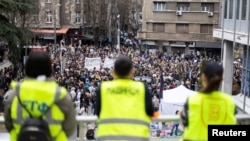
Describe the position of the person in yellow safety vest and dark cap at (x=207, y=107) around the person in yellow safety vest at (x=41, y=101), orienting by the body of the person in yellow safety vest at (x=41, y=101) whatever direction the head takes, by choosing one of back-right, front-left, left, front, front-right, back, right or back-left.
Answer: right

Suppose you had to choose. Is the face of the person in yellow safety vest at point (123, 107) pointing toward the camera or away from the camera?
away from the camera

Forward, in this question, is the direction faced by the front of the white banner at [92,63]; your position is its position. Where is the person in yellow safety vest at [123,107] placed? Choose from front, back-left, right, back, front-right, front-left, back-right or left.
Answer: front

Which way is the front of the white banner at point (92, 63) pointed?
toward the camera

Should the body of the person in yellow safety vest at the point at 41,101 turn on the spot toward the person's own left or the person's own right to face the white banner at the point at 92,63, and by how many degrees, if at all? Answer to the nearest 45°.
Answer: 0° — they already face it

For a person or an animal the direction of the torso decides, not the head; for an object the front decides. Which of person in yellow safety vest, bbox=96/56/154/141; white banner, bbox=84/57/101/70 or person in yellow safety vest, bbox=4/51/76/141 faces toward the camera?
the white banner

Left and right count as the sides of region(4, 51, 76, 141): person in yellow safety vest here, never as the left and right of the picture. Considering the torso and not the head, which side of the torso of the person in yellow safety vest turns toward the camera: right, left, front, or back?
back

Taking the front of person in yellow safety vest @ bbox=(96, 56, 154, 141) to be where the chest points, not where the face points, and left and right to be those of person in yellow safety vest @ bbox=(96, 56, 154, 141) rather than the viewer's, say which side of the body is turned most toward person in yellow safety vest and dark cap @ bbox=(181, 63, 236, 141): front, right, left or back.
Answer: right

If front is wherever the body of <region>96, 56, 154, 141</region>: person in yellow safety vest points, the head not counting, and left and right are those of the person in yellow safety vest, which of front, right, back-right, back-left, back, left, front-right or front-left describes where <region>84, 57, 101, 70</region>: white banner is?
front

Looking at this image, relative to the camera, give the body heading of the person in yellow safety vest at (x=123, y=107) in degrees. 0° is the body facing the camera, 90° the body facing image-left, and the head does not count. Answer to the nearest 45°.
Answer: approximately 180°

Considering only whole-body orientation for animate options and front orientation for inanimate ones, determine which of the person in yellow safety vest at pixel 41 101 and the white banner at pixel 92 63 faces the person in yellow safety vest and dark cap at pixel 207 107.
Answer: the white banner

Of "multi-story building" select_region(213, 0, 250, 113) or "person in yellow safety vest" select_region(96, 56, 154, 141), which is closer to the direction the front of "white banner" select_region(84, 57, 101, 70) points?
the person in yellow safety vest

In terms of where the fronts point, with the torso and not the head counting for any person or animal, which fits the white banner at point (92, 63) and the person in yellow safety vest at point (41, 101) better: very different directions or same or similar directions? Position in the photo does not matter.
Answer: very different directions

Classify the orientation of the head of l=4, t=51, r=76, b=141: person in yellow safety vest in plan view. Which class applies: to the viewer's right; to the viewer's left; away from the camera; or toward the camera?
away from the camera

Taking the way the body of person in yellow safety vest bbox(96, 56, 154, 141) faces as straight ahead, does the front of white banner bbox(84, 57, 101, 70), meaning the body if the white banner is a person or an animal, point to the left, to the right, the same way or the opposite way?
the opposite way

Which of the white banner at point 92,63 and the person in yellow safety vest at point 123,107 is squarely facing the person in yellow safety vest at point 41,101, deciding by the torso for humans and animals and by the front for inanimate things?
the white banner

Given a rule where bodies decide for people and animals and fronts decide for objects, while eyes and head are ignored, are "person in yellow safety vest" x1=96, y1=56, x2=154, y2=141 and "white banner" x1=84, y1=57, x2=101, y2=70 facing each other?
yes
